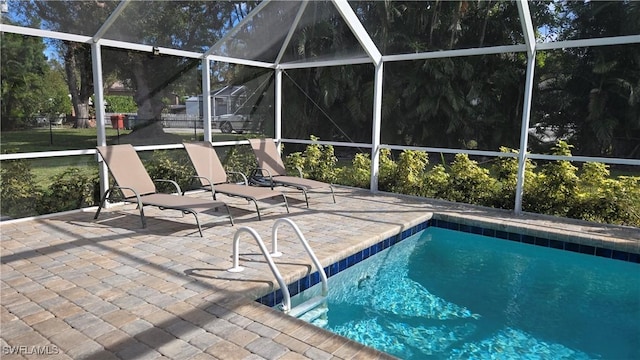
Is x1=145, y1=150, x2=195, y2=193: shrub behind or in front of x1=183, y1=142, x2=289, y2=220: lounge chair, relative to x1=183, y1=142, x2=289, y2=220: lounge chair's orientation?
behind

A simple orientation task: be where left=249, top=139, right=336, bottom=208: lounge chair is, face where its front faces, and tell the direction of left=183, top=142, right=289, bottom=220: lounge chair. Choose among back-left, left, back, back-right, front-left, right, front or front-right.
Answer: right

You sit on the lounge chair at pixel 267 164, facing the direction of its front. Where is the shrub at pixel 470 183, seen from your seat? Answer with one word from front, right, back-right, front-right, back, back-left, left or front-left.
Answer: front-left

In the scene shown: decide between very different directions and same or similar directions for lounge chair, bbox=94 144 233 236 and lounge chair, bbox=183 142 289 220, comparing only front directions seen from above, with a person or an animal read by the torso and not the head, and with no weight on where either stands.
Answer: same or similar directions

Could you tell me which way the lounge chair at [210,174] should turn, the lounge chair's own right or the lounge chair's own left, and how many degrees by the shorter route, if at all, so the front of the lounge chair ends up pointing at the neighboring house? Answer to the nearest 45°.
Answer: approximately 135° to the lounge chair's own left

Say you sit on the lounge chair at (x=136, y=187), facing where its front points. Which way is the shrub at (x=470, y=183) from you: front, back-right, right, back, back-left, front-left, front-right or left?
front-left

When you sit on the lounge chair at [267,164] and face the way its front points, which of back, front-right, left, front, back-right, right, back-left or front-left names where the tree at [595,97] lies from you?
front-left

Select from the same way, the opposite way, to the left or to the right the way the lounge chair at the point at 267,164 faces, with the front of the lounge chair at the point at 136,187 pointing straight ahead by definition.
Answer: the same way

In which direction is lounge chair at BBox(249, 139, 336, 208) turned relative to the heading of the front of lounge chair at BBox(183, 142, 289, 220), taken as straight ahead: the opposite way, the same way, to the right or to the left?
the same way

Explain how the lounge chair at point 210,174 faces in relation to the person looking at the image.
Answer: facing the viewer and to the right of the viewer

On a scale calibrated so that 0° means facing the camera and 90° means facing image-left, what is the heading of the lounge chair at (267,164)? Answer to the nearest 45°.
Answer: approximately 315°

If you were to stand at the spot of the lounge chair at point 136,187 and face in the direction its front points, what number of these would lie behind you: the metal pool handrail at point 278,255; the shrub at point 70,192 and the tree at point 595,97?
1

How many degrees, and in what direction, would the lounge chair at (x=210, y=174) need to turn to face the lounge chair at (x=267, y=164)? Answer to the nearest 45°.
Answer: approximately 90° to its left

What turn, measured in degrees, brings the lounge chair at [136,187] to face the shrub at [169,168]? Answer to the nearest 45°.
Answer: approximately 135° to its left

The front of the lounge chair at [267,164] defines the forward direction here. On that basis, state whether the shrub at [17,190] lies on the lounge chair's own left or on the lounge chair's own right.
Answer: on the lounge chair's own right

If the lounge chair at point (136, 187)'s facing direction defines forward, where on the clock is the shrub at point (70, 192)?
The shrub is roughly at 6 o'clock from the lounge chair.
